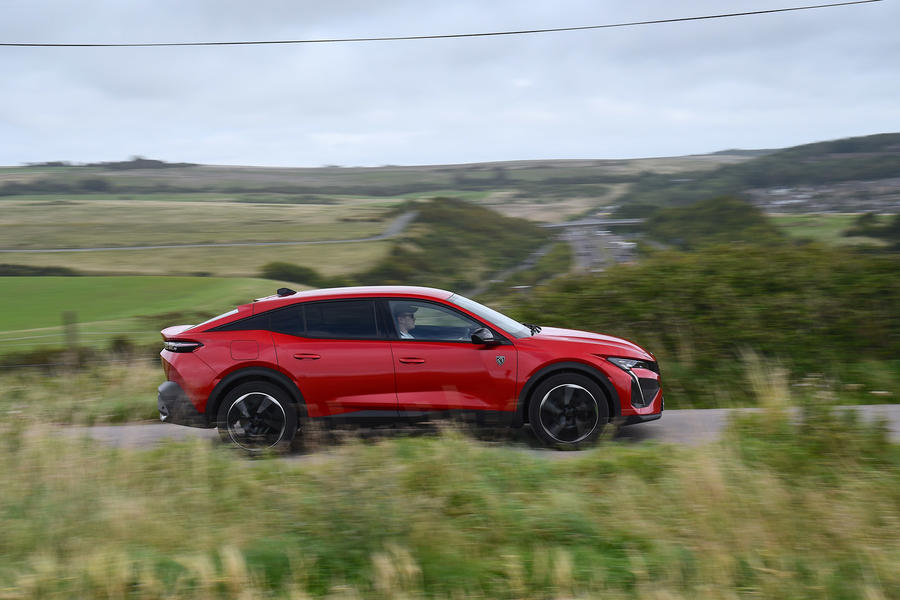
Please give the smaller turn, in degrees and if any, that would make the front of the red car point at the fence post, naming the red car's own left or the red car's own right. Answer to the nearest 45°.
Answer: approximately 135° to the red car's own left

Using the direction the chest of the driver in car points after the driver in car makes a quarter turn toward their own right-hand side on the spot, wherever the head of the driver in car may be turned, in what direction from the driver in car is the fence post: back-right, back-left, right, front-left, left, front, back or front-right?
back-right

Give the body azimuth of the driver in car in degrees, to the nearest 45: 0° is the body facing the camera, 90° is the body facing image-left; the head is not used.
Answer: approximately 270°

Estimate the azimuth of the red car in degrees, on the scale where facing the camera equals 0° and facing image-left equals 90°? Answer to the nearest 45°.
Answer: approximately 270°

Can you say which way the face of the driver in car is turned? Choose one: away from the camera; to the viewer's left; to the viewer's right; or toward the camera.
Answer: to the viewer's right
